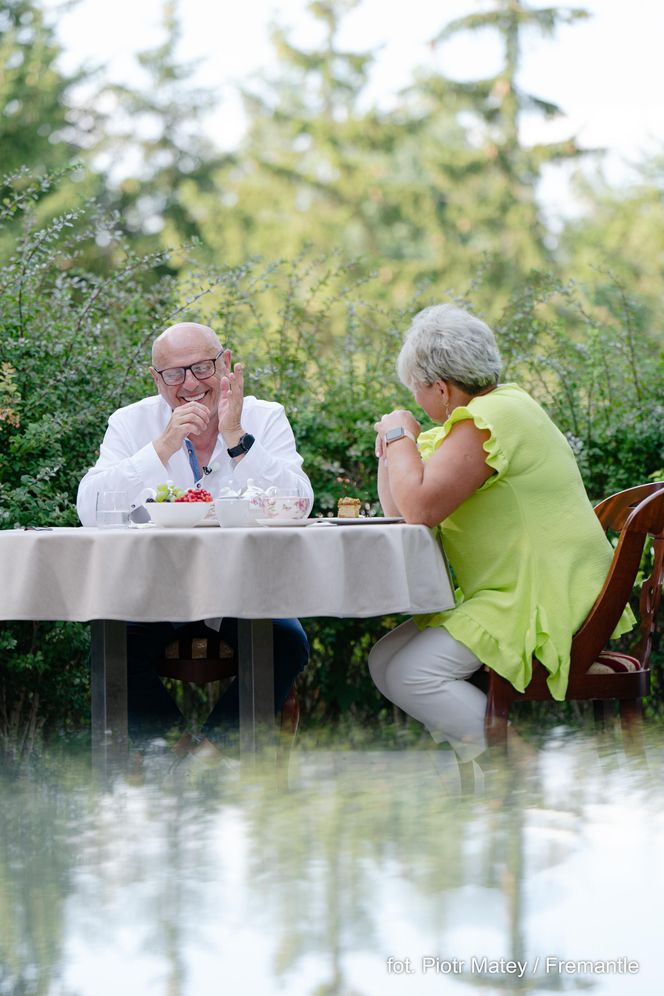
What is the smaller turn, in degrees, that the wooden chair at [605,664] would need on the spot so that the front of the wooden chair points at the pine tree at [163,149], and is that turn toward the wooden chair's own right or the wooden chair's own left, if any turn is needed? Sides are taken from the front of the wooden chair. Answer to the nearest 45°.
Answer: approximately 90° to the wooden chair's own right

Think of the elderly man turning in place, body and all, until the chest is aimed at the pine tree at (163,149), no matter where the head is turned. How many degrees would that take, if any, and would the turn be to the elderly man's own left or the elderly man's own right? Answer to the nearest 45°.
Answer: approximately 180°

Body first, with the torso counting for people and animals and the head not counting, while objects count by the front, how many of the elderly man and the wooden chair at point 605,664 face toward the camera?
1

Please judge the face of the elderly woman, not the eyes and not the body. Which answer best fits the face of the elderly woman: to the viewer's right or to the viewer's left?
to the viewer's left

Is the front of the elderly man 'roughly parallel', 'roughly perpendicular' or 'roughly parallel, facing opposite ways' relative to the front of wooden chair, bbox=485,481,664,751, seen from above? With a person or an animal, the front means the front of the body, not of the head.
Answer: roughly perpendicular

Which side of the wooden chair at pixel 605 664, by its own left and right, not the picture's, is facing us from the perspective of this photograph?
left

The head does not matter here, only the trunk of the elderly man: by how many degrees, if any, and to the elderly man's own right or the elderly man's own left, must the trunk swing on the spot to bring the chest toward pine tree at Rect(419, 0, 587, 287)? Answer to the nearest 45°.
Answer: approximately 180°

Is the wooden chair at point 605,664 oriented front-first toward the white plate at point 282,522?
yes
